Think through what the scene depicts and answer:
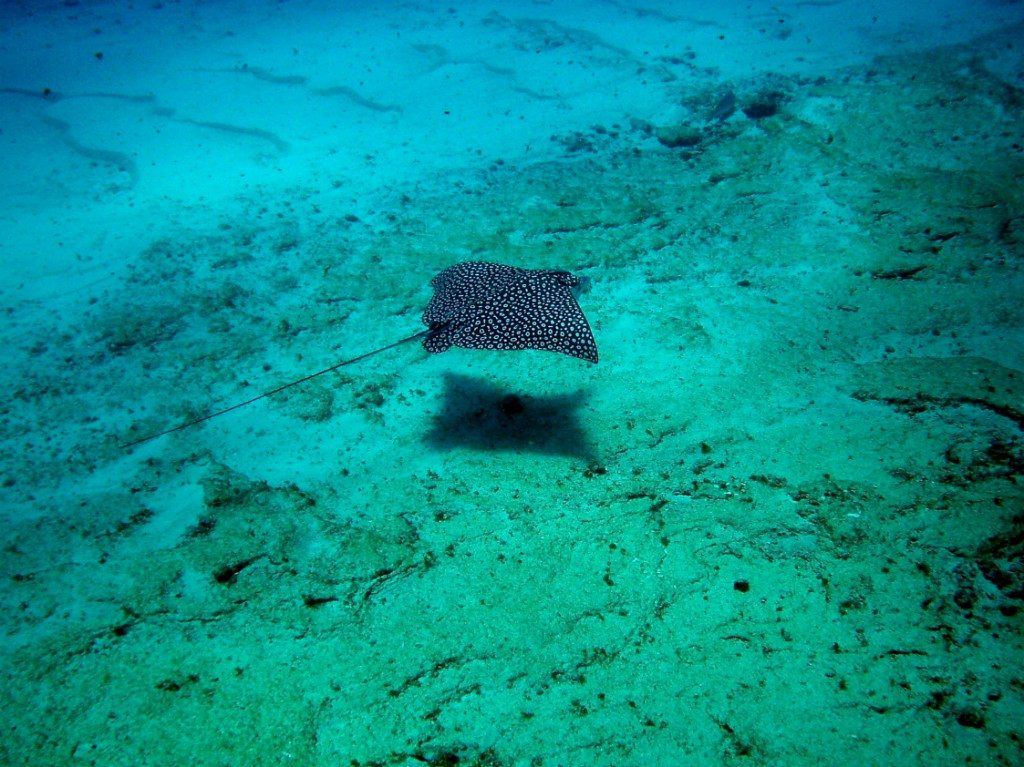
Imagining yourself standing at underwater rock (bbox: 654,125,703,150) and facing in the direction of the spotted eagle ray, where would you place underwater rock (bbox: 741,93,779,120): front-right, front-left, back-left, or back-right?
back-left

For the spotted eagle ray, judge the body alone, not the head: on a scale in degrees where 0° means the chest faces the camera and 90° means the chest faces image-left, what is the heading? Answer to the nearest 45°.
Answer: approximately 225°

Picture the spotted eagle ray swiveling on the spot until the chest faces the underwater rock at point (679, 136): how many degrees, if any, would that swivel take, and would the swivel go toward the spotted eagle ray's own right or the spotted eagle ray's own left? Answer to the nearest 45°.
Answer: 0° — it already faces it

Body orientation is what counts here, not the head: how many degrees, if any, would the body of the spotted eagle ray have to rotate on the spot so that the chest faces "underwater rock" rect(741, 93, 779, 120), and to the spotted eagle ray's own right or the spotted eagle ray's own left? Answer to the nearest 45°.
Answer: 0° — it already faces it
